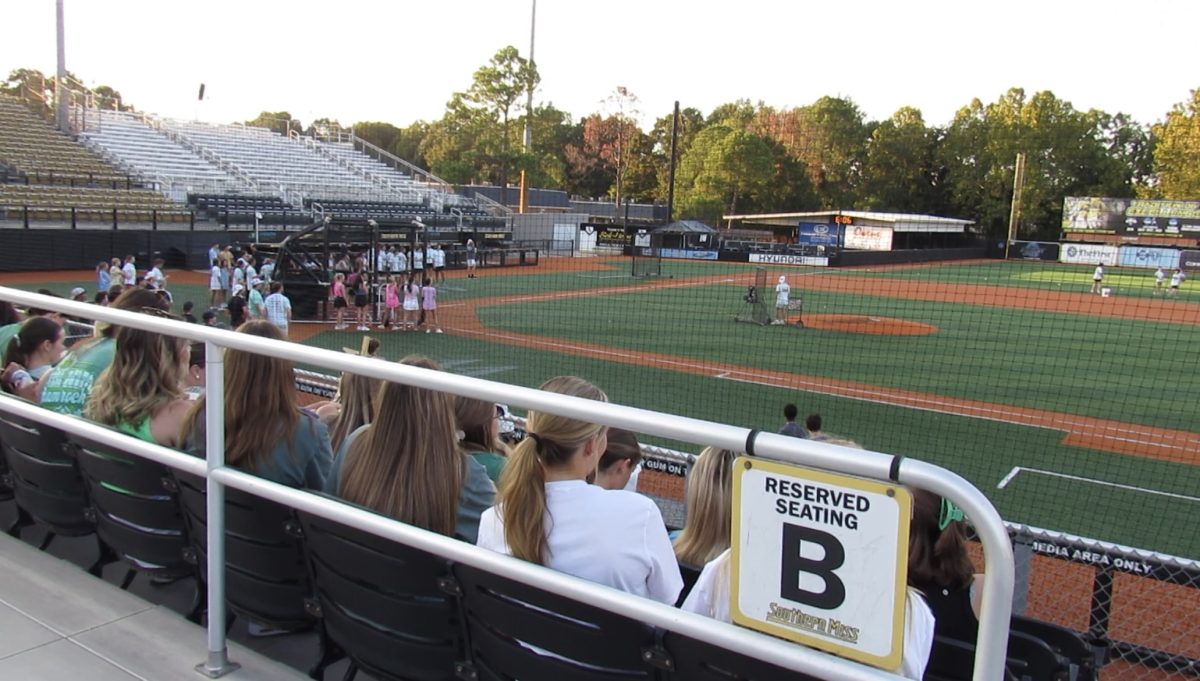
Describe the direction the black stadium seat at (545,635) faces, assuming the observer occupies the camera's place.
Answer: facing away from the viewer and to the right of the viewer

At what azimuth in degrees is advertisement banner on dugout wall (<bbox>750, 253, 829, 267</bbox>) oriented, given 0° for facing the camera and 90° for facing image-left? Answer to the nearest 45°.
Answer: approximately 0°

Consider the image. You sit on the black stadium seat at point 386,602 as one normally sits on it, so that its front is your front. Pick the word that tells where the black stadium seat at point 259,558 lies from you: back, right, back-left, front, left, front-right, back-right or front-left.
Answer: left

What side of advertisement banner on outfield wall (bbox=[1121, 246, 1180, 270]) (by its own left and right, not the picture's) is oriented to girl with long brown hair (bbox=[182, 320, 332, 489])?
front

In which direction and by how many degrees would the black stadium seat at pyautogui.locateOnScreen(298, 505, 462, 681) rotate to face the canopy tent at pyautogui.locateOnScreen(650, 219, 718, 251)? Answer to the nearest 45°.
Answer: approximately 45° to its left

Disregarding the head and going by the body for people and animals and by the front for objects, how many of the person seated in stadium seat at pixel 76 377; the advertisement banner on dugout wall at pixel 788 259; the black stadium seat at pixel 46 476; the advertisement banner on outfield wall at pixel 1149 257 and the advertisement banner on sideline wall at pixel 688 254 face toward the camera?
3

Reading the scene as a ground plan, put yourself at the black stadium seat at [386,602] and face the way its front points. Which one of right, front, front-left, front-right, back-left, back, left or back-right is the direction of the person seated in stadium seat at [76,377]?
left

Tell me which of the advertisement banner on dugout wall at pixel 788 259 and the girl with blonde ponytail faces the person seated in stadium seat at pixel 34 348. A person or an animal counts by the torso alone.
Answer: the advertisement banner on dugout wall

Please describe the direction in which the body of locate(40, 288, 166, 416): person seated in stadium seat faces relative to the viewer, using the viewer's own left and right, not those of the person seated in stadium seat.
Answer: facing away from the viewer and to the right of the viewer

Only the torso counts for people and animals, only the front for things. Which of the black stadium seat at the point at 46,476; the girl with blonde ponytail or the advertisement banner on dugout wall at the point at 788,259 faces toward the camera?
the advertisement banner on dugout wall

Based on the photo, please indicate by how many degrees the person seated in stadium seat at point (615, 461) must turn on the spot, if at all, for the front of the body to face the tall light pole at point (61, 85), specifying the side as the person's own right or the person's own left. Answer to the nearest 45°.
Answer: approximately 90° to the person's own left

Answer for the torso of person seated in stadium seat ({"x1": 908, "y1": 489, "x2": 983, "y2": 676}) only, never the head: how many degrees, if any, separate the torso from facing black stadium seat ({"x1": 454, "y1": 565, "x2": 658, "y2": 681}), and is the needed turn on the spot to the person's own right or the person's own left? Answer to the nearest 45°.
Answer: approximately 135° to the person's own left

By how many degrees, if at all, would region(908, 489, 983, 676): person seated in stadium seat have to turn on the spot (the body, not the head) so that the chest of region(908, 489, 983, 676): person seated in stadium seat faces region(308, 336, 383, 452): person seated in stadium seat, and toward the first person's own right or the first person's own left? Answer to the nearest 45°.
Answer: approximately 90° to the first person's own left

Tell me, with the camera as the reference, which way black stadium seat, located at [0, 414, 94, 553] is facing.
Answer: facing away from the viewer and to the right of the viewer

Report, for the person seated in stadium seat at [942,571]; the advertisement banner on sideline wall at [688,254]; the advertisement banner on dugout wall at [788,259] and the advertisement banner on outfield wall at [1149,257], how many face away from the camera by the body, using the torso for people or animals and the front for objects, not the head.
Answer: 1

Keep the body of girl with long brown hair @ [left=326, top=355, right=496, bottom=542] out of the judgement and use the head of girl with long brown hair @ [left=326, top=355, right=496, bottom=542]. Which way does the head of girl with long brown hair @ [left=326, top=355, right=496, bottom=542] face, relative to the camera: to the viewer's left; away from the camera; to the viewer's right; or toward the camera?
away from the camera
